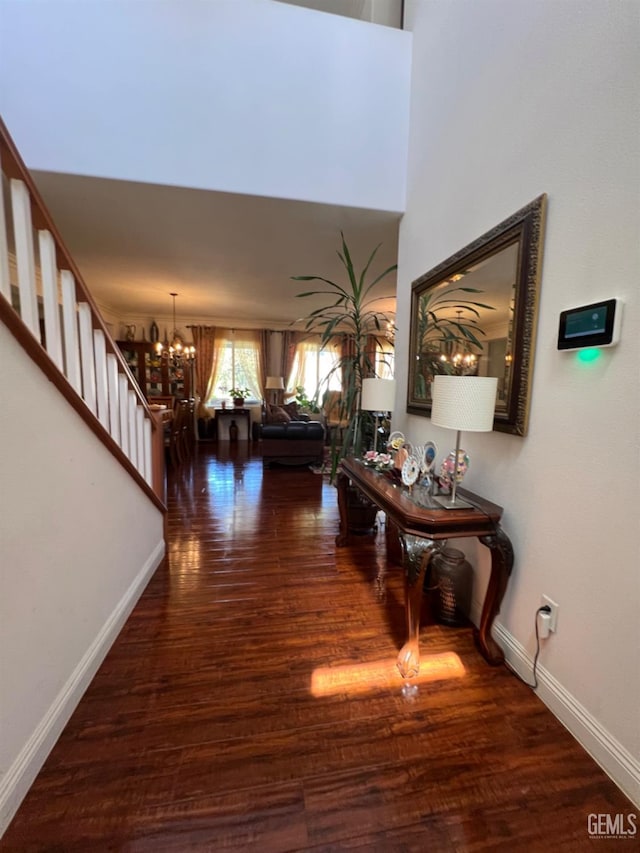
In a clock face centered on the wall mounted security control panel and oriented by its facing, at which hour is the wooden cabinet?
The wooden cabinet is roughly at 2 o'clock from the wall mounted security control panel.

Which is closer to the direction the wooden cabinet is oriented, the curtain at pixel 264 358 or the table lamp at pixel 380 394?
the table lamp

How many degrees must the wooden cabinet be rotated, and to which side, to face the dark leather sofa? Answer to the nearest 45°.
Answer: approximately 45° to its left

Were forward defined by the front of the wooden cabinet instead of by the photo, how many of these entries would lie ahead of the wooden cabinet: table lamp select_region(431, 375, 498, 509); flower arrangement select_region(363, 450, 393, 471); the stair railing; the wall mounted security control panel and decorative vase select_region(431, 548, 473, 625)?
5

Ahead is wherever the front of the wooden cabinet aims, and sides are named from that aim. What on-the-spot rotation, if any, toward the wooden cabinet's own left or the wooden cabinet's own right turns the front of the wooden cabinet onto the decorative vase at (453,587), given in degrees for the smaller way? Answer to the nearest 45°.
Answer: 0° — it already faces it

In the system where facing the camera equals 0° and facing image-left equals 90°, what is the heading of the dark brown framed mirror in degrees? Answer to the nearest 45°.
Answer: approximately 45°

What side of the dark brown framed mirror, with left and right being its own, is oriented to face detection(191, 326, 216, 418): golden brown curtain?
right

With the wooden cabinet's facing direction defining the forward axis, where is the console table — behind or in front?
in front

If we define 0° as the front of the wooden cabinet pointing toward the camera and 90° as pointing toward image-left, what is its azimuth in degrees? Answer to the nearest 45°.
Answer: approximately 0°

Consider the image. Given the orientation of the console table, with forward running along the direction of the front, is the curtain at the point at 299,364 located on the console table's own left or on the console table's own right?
on the console table's own right

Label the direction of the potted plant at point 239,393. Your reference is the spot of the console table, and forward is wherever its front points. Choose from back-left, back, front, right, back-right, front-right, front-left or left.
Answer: right

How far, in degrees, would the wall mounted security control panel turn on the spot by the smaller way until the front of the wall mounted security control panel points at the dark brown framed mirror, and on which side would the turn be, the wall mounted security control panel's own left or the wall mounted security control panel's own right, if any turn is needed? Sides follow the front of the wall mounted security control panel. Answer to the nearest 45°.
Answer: approximately 90° to the wall mounted security control panel's own right

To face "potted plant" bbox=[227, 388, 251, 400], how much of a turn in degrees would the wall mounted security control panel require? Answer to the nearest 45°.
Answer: approximately 90° to its right
